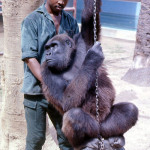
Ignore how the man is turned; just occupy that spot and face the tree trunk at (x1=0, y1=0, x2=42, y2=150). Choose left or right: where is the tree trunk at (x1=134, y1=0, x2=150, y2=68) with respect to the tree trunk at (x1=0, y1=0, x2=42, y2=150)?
right

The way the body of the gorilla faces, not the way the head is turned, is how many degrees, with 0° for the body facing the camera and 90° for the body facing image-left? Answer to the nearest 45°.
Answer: approximately 315°

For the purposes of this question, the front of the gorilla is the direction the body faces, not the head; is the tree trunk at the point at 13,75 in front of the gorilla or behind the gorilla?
behind

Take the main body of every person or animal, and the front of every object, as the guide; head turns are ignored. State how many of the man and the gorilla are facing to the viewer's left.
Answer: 0

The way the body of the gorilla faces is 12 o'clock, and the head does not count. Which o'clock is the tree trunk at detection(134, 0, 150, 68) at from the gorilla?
The tree trunk is roughly at 8 o'clock from the gorilla.

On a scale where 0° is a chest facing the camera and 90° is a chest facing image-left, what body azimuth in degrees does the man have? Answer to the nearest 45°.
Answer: approximately 315°
